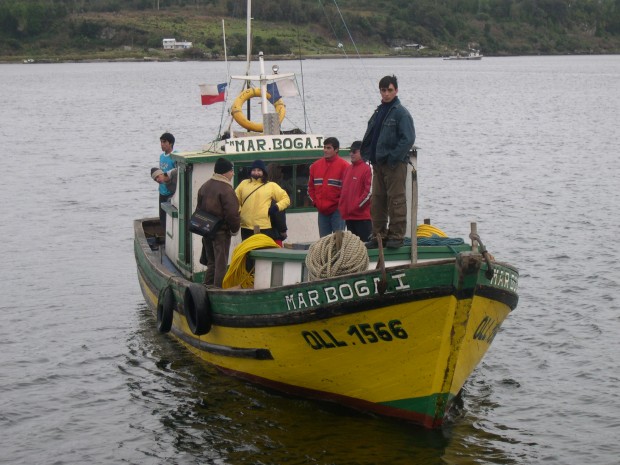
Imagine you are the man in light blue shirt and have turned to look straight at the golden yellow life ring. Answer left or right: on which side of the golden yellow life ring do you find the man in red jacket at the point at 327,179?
right

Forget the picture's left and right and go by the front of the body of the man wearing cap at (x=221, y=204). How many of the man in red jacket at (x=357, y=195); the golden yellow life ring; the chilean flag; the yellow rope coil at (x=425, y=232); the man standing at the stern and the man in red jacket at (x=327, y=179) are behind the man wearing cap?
0

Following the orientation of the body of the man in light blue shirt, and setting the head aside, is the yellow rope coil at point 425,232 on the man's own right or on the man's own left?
on the man's own left

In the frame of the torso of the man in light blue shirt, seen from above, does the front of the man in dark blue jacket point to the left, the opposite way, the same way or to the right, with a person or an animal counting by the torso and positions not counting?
the same way

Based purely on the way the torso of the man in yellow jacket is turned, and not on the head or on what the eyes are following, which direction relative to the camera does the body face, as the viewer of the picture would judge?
toward the camera

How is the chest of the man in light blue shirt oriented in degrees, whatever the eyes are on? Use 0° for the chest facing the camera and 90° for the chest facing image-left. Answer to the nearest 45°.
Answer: approximately 45°

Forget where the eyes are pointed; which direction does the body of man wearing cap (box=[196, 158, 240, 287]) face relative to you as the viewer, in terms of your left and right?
facing away from the viewer and to the right of the viewer

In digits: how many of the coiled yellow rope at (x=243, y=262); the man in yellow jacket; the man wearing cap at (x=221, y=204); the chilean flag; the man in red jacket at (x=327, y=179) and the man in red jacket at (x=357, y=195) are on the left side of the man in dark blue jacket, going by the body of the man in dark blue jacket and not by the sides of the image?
0

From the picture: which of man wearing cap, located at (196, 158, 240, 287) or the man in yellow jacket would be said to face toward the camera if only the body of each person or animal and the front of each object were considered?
the man in yellow jacket

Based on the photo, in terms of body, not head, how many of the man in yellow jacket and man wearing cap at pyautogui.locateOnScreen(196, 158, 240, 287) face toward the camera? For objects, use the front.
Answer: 1

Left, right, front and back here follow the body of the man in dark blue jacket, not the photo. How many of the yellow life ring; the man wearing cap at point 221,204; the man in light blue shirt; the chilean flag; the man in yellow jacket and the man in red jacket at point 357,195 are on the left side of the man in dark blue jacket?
0

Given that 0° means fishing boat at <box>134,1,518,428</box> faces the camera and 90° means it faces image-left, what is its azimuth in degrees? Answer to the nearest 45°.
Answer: approximately 315°
